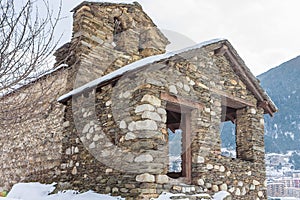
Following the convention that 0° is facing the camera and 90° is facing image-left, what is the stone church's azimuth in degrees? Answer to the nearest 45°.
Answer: approximately 315°
